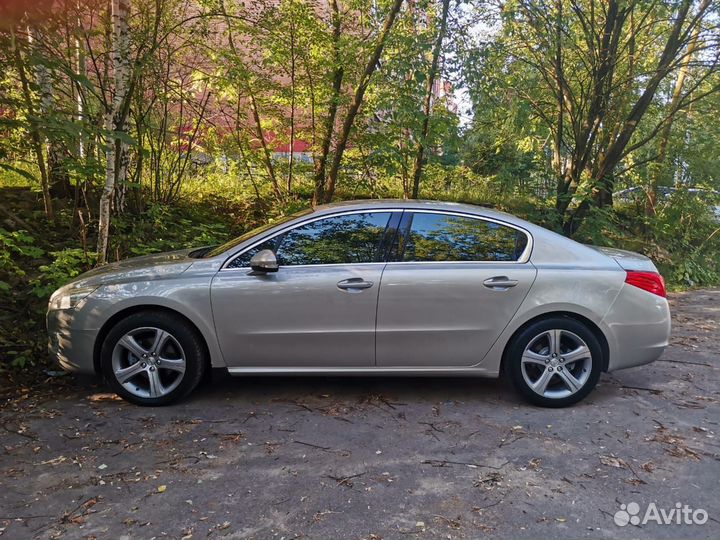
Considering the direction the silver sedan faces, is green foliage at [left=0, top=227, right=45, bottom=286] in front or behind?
in front

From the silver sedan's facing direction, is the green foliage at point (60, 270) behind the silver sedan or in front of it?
in front

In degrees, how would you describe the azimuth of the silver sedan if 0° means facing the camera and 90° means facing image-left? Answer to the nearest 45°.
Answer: approximately 90°
